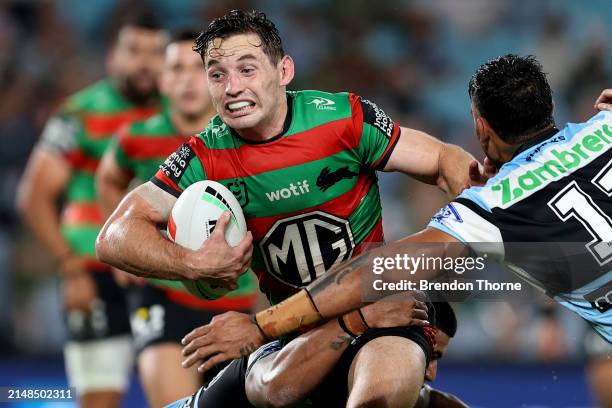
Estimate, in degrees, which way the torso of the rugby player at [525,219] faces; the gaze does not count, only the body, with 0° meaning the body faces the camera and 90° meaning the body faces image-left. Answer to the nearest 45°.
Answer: approximately 135°

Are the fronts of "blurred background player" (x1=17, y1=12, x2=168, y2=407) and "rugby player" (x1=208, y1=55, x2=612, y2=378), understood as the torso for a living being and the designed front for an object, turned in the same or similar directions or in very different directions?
very different directions

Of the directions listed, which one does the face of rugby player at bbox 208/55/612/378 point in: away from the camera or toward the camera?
away from the camera

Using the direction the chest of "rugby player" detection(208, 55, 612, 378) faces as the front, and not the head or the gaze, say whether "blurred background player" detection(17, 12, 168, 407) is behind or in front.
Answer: in front

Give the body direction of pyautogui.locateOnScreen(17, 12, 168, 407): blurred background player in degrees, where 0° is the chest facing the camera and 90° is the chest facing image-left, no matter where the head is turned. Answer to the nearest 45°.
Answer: approximately 315°

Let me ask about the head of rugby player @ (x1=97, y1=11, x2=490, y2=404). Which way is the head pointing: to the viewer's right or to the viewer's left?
to the viewer's left

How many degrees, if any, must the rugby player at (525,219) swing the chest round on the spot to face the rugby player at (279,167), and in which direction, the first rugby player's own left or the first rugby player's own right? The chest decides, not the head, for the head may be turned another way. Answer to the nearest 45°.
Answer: approximately 45° to the first rugby player's own left

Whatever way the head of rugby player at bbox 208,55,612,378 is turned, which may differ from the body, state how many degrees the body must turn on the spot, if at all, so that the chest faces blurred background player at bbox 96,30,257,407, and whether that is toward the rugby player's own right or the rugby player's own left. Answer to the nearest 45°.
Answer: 0° — they already face them
